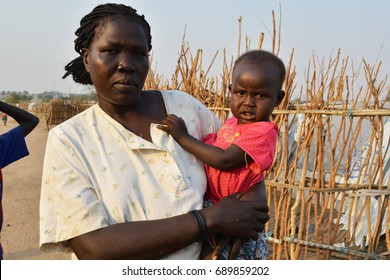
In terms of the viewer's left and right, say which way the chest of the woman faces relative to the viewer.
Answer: facing the viewer and to the right of the viewer
